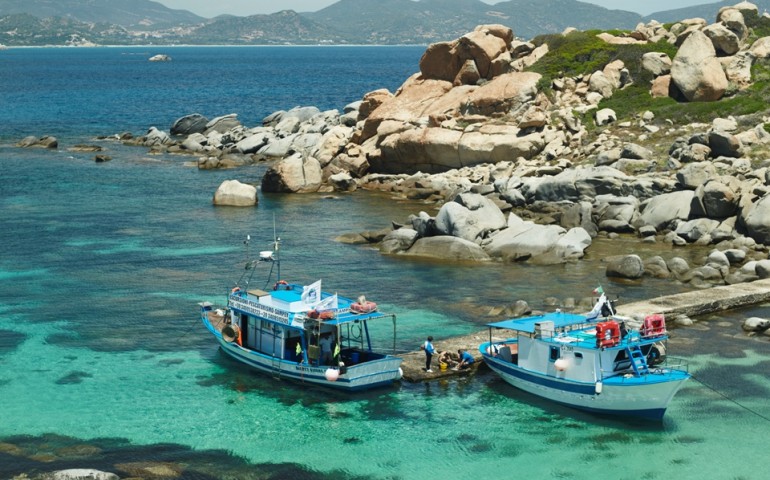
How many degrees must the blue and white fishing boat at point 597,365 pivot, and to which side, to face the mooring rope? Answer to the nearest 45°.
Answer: approximately 45° to its left

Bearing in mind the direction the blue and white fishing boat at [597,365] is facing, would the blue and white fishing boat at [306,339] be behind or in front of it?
behind

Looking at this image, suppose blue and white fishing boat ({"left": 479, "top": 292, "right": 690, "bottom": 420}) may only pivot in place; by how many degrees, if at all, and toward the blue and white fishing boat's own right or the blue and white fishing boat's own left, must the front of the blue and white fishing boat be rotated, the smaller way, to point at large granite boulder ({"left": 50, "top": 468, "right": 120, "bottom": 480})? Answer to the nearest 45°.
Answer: approximately 90° to the blue and white fishing boat's own right

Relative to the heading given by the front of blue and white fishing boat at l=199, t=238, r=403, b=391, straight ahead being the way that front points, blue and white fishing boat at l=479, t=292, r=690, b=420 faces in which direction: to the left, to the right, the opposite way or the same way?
the opposite way

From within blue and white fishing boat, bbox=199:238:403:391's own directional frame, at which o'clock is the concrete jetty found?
The concrete jetty is roughly at 4 o'clock from the blue and white fishing boat.

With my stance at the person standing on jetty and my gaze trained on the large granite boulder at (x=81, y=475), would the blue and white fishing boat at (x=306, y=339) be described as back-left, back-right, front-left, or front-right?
front-right

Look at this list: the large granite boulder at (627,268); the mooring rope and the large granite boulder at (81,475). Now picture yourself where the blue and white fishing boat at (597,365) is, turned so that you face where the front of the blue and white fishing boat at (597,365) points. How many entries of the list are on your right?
1

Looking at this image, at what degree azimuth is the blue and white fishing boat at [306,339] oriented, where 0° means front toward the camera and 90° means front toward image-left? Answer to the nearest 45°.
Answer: approximately 135°

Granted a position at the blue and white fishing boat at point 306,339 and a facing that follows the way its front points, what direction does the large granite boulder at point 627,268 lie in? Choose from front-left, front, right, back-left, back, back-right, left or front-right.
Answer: right

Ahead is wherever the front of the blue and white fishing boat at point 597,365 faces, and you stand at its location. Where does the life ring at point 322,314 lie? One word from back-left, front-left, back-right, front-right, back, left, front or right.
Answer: back-right

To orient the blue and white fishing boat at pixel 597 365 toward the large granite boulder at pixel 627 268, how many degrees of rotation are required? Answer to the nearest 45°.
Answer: approximately 135° to its left
